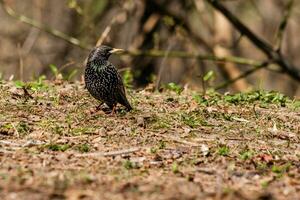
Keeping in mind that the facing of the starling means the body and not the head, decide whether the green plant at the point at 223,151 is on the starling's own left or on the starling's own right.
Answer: on the starling's own left

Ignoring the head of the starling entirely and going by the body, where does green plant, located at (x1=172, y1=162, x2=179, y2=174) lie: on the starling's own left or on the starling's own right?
on the starling's own left

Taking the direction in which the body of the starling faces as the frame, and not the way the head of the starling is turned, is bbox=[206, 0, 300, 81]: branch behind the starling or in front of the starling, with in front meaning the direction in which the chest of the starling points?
behind

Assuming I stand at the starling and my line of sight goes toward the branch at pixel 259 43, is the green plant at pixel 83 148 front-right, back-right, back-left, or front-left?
back-right

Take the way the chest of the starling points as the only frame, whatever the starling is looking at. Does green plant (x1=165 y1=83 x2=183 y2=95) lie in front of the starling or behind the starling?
behind

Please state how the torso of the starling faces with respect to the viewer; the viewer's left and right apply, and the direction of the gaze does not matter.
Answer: facing the viewer and to the left of the viewer

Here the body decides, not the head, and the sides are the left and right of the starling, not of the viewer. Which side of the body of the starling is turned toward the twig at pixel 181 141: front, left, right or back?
left

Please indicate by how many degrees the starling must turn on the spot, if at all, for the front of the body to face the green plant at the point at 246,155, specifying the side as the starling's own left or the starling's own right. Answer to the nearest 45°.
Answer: approximately 90° to the starling's own left
